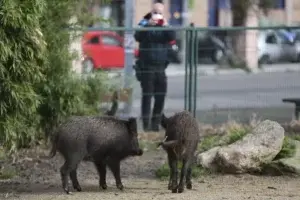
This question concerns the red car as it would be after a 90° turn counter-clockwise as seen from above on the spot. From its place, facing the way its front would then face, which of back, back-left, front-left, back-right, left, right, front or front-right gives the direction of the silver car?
right

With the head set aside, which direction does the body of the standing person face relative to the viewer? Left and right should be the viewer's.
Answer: facing the viewer

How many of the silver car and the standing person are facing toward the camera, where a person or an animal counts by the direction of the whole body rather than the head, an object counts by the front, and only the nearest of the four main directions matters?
1

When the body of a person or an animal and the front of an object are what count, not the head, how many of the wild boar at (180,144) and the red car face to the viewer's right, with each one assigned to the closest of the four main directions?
1

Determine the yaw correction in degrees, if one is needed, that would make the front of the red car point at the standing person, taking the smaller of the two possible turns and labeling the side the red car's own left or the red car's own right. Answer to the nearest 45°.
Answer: approximately 45° to the red car's own right
